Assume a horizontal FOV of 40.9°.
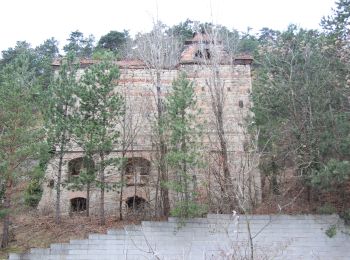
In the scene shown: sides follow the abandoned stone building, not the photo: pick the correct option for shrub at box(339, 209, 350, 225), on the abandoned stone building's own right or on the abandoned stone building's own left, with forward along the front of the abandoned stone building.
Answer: on the abandoned stone building's own left

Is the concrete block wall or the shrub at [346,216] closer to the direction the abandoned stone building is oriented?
the concrete block wall

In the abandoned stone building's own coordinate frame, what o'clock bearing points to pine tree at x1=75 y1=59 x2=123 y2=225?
The pine tree is roughly at 1 o'clock from the abandoned stone building.

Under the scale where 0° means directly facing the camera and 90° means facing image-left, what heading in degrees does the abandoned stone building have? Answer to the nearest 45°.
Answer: approximately 0°

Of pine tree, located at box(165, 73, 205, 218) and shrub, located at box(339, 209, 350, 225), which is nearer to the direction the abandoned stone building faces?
the pine tree
